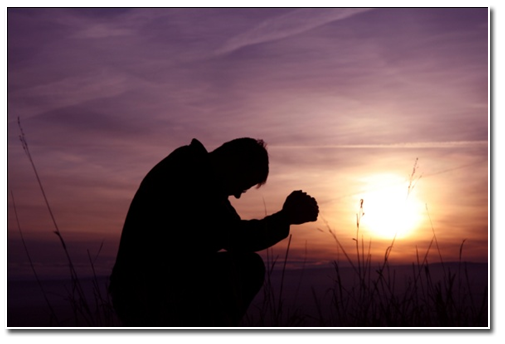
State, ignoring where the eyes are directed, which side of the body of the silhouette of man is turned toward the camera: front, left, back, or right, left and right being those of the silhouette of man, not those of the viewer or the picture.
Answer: right
